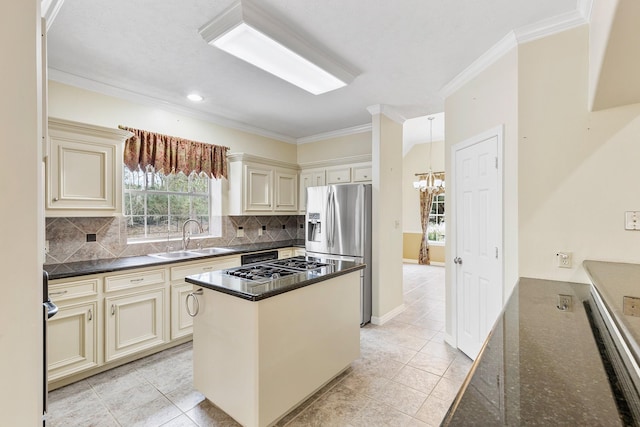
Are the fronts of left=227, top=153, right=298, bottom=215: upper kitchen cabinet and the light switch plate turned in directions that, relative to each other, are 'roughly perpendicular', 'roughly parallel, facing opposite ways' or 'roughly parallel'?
roughly perpendicular

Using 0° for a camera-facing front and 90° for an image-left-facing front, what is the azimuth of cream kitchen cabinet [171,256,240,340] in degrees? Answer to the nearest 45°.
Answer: approximately 315°

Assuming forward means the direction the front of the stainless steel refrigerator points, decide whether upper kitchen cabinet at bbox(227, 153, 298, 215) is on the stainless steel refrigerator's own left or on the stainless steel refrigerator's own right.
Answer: on the stainless steel refrigerator's own right

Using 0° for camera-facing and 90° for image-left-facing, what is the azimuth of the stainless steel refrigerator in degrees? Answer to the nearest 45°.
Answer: approximately 45°

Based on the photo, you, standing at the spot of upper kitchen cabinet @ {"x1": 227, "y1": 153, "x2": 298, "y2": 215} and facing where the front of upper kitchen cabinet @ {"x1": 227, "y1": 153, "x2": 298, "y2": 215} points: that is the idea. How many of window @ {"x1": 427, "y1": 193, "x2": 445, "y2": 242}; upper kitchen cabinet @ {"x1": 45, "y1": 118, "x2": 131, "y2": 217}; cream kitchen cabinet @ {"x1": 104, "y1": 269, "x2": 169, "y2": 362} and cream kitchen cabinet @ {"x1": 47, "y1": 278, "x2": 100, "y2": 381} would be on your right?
3

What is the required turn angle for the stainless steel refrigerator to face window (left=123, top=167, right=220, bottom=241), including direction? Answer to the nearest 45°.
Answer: approximately 45° to its right

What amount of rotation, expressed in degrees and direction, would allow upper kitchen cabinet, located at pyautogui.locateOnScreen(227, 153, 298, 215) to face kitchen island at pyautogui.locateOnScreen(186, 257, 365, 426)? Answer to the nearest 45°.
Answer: approximately 45° to its right
